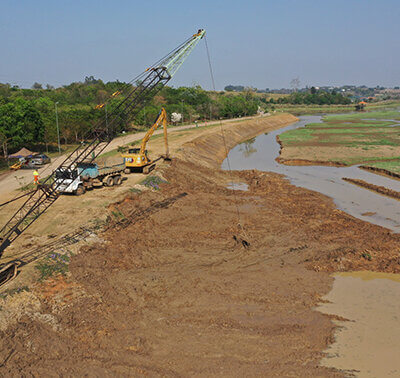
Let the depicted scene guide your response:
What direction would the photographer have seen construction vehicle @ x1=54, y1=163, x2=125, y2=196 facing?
facing the viewer and to the left of the viewer
